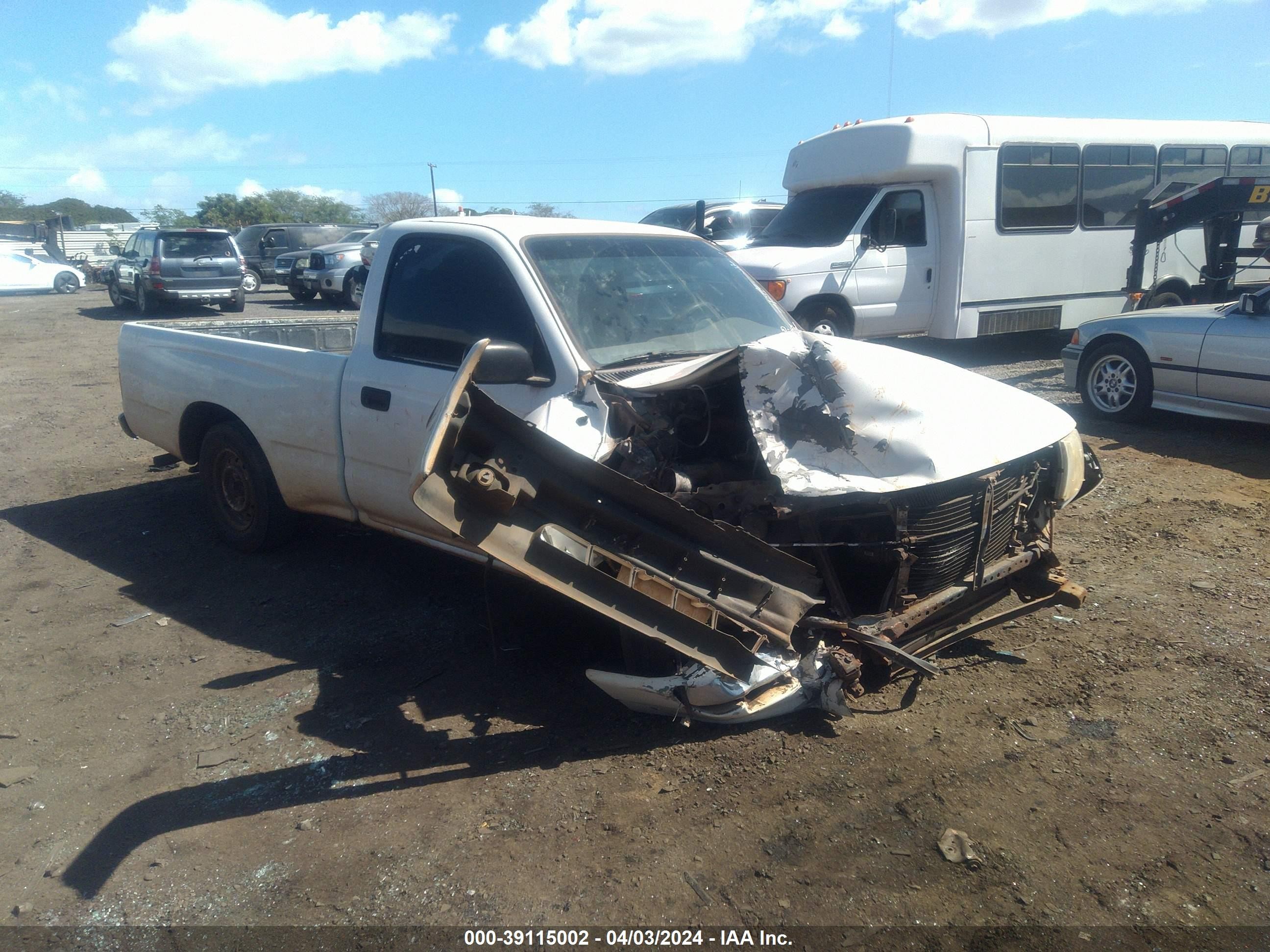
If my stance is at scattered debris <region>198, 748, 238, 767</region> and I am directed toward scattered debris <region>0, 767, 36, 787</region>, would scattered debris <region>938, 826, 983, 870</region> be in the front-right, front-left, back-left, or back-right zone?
back-left

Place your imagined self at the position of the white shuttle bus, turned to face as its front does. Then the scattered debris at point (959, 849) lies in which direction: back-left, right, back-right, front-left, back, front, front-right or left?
front-left

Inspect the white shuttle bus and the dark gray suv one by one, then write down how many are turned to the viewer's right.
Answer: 0

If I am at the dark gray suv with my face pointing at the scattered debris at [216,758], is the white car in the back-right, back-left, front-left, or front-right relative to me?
back-right

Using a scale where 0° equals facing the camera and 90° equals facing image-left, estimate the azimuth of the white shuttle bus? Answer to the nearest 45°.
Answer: approximately 45°

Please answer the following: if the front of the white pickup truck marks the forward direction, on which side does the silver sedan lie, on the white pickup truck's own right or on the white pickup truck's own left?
on the white pickup truck's own left

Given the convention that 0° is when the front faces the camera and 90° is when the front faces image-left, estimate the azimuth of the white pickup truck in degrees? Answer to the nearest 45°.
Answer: approximately 315°

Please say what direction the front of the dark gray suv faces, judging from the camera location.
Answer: facing away from the viewer and to the left of the viewer

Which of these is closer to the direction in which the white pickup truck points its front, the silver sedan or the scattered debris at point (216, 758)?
the silver sedan

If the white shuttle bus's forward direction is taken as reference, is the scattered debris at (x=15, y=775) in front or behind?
in front
